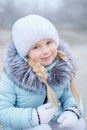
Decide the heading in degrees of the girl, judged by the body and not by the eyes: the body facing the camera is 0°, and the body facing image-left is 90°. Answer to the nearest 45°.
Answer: approximately 315°
